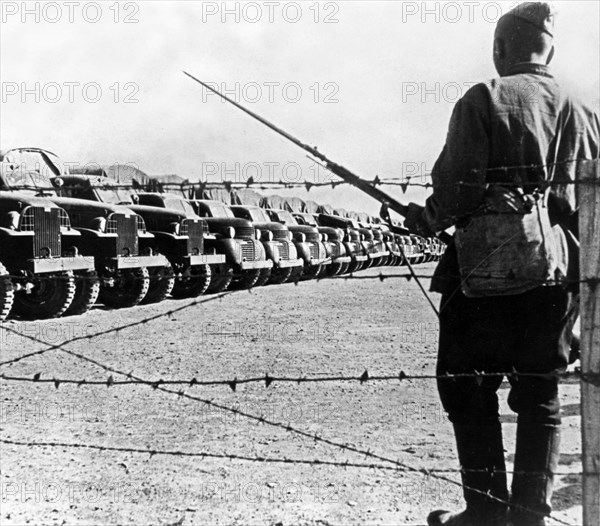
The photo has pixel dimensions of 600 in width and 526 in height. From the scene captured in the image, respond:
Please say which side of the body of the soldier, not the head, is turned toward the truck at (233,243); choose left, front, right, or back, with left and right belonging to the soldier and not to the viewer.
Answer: front

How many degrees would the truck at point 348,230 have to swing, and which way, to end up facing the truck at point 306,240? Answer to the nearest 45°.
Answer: approximately 45° to its right

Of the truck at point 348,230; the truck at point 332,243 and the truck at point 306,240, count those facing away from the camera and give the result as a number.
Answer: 0

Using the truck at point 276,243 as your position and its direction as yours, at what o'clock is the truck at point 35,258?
the truck at point 35,258 is roughly at 2 o'clock from the truck at point 276,243.

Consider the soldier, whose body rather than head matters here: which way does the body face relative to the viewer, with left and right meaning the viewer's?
facing away from the viewer and to the left of the viewer

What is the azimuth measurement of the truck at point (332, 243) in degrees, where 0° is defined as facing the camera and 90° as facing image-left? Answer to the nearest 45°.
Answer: approximately 315°

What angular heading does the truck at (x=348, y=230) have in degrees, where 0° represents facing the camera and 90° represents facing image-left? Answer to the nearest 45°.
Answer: approximately 315°

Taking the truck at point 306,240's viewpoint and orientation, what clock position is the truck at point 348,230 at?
the truck at point 348,230 is roughly at 8 o'clock from the truck at point 306,240.

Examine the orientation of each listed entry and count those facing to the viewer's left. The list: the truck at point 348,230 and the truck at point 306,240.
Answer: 0

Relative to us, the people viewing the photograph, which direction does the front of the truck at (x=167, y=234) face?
facing the viewer and to the right of the viewer
